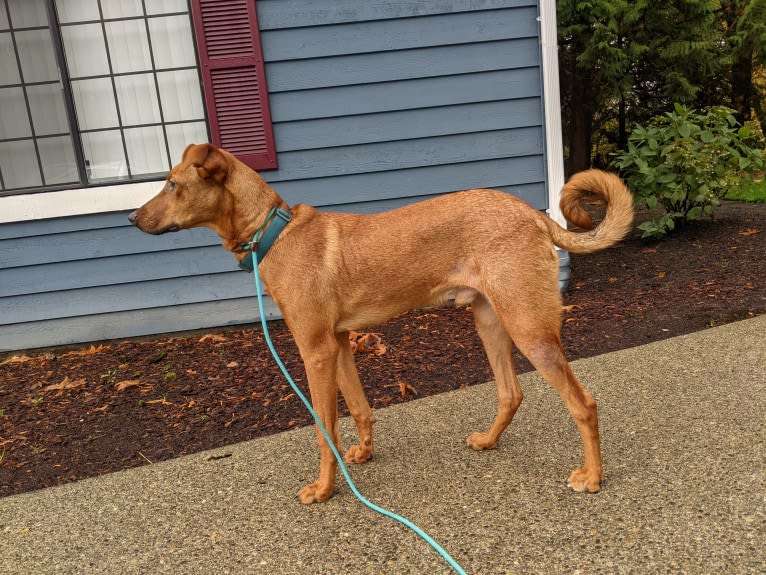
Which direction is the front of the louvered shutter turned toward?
toward the camera

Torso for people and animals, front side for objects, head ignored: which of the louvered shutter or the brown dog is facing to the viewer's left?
the brown dog

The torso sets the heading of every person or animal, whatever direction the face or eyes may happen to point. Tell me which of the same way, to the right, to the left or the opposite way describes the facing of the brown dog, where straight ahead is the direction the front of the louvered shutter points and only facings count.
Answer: to the right

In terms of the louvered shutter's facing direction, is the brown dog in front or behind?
in front

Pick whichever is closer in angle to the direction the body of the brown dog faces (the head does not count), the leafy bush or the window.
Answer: the window

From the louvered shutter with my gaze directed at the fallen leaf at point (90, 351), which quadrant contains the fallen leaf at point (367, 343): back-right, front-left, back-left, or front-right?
back-left

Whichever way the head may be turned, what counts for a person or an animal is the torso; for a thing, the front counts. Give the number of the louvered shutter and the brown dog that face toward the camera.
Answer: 1

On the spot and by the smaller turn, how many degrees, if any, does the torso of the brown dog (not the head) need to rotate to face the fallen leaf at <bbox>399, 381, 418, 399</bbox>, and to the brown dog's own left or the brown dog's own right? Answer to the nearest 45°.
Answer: approximately 90° to the brown dog's own right

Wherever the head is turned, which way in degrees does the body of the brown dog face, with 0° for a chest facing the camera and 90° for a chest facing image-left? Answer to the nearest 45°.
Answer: approximately 90°

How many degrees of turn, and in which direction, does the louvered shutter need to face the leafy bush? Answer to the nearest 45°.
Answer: approximately 90° to its left
